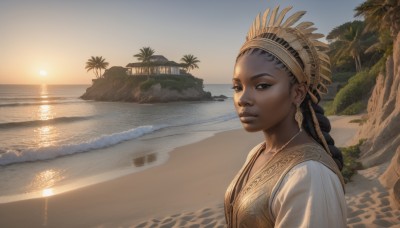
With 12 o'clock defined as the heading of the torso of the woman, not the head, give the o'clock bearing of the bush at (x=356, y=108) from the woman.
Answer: The bush is roughly at 5 o'clock from the woman.

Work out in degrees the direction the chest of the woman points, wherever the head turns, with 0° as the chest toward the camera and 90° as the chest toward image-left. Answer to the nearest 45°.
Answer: approximately 45°

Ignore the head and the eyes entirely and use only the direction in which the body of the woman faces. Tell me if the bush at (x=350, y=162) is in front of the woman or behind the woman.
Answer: behind
